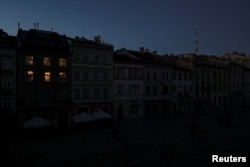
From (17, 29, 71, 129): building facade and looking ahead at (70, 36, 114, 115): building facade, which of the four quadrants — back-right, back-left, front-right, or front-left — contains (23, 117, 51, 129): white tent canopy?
back-right

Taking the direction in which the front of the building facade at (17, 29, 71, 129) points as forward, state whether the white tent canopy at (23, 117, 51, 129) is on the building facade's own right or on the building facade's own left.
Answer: on the building facade's own right

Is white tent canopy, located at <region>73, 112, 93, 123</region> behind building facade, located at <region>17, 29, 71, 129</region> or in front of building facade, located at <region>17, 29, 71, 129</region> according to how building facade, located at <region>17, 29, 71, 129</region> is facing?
in front

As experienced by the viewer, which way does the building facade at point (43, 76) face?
facing the viewer and to the right of the viewer

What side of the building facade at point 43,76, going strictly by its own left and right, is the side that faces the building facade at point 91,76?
left

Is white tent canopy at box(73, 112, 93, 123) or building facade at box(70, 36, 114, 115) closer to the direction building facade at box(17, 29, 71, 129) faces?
the white tent canopy
